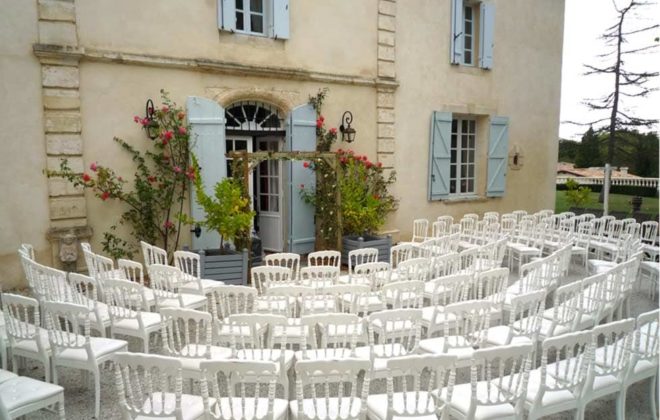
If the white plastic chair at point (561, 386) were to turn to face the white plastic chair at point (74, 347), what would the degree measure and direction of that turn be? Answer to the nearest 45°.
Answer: approximately 45° to its left

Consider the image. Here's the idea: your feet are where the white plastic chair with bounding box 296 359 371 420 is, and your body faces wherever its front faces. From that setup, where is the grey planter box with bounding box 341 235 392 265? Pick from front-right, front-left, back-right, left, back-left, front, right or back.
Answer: front

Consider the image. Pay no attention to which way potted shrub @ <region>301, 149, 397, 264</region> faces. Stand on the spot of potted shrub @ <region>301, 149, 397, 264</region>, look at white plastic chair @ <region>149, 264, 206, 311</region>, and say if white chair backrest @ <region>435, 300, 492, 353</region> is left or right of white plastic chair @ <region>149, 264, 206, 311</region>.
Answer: left

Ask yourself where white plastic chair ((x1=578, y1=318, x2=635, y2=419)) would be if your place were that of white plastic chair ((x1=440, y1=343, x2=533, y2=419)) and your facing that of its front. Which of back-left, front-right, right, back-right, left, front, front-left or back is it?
right

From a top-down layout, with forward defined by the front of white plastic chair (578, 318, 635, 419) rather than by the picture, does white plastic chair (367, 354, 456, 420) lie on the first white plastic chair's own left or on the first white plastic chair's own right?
on the first white plastic chair's own left

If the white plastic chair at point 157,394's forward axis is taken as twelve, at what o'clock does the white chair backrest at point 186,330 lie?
The white chair backrest is roughly at 11 o'clock from the white plastic chair.

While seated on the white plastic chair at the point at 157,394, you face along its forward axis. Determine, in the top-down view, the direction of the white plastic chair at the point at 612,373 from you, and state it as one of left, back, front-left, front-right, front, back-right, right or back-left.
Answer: front-right

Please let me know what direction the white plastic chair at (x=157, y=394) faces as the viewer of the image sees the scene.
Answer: facing away from the viewer and to the right of the viewer

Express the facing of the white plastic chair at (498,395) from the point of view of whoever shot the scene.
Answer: facing away from the viewer and to the left of the viewer

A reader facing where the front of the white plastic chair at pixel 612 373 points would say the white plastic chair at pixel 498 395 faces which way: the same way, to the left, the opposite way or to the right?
the same way

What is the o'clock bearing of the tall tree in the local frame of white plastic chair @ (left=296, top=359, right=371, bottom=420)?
The tall tree is roughly at 1 o'clock from the white plastic chair.

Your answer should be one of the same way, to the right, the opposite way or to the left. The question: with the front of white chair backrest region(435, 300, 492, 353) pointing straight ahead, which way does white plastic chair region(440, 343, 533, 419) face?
the same way

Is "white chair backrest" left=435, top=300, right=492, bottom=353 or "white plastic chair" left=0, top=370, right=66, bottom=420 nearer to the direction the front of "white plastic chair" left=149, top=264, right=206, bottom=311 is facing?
the white chair backrest

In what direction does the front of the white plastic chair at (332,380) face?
away from the camera

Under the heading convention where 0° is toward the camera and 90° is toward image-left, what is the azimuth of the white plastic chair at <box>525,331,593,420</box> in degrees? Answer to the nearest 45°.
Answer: approximately 135°
